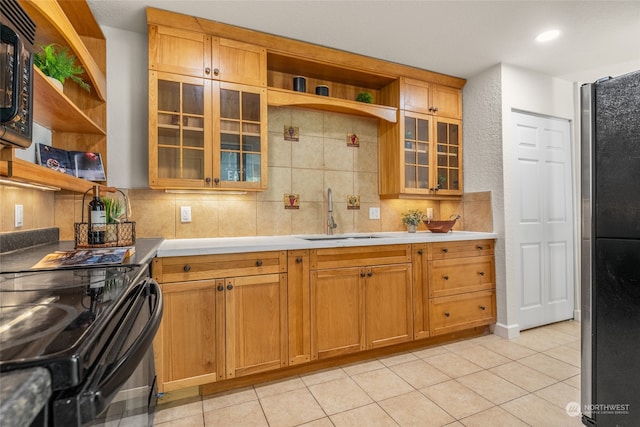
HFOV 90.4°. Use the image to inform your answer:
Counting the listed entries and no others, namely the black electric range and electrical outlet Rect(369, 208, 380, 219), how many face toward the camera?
1

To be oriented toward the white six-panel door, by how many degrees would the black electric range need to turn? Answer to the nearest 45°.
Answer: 0° — it already faces it

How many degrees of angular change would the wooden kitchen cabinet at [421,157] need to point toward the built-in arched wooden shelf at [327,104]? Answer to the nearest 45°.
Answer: approximately 90° to its right

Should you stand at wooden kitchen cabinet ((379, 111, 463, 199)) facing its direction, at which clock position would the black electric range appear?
The black electric range is roughly at 2 o'clock from the wooden kitchen cabinet.

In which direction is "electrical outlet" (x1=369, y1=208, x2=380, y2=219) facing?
toward the camera

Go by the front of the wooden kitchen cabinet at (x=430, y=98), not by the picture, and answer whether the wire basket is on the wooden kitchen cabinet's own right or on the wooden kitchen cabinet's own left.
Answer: on the wooden kitchen cabinet's own right

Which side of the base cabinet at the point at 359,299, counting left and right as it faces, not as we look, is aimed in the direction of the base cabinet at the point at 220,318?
right

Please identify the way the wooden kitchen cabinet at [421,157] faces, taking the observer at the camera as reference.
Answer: facing the viewer and to the right of the viewer

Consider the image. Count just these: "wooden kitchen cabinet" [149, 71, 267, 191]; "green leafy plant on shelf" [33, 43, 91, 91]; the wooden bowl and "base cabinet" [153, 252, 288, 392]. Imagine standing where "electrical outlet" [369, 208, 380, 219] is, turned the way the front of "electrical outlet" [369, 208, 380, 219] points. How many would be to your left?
1

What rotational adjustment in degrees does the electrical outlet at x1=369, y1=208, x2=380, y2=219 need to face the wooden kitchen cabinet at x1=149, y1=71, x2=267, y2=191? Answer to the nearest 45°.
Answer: approximately 45° to its right

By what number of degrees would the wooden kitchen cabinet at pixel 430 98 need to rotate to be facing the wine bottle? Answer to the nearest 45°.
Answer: approximately 90° to its right

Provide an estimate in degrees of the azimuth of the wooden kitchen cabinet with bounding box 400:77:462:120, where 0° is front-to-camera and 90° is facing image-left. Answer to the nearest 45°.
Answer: approximately 315°

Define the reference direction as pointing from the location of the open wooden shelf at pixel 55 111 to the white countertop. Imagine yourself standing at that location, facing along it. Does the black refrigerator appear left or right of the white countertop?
right

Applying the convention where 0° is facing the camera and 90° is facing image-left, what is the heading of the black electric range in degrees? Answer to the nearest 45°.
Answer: approximately 270°

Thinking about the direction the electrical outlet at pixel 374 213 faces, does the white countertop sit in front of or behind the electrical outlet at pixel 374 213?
in front

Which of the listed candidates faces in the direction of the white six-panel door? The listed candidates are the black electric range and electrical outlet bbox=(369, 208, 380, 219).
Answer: the black electric range

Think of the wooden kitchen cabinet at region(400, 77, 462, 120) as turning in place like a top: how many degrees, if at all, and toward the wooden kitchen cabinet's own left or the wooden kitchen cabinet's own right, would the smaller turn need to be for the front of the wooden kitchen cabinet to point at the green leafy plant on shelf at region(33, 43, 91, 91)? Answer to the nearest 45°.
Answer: approximately 90° to the wooden kitchen cabinet's own right
